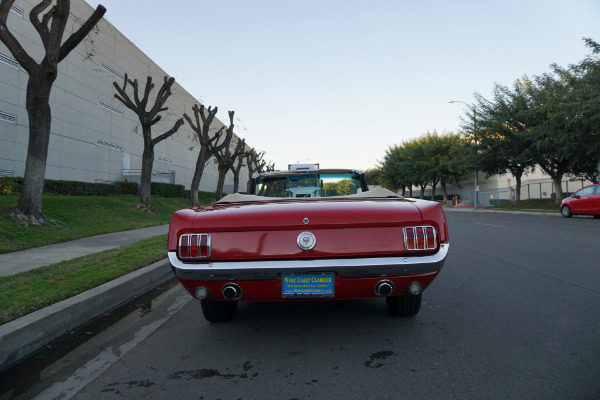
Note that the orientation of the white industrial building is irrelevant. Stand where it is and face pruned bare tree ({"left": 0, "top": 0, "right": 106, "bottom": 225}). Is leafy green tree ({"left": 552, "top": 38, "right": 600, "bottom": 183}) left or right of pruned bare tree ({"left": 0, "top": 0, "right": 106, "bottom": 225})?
left

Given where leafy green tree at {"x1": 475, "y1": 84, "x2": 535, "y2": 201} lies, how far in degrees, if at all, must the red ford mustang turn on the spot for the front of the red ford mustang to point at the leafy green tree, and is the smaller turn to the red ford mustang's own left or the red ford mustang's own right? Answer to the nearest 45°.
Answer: approximately 45° to the red ford mustang's own right

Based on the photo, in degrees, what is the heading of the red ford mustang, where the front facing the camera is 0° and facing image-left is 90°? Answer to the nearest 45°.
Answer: approximately 180°

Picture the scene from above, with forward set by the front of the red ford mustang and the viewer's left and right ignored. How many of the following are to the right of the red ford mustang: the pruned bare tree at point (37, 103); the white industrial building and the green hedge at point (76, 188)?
0

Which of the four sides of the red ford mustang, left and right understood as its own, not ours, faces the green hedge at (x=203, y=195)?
front

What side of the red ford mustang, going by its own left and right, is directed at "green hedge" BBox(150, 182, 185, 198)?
front

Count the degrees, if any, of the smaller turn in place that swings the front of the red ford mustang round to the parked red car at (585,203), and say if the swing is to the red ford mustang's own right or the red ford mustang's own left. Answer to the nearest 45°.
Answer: approximately 45° to the red ford mustang's own right

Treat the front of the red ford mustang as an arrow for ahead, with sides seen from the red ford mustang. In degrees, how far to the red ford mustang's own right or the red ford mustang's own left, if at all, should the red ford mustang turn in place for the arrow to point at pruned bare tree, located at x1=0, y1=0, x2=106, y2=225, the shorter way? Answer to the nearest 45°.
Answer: approximately 45° to the red ford mustang's own left

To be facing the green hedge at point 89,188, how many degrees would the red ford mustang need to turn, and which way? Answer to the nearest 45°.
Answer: approximately 45° to its left

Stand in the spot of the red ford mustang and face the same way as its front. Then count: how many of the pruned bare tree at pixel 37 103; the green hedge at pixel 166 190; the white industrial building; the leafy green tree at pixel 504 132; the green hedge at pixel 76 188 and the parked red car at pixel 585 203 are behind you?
0

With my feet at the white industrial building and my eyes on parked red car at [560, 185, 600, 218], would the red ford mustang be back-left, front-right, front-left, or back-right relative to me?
front-right

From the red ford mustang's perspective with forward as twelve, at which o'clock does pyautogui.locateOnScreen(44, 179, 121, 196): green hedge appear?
The green hedge is roughly at 11 o'clock from the red ford mustang.

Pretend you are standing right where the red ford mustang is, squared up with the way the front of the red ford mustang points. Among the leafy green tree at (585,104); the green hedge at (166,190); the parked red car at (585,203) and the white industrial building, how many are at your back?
0
